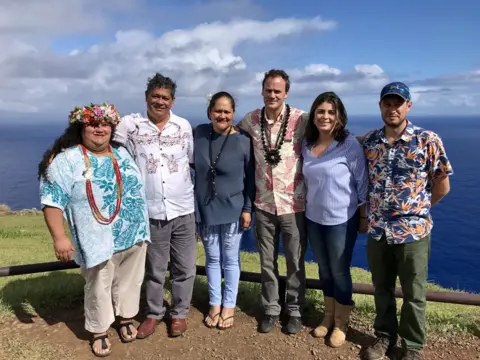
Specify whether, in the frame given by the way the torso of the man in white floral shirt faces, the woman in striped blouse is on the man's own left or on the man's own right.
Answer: on the man's own left

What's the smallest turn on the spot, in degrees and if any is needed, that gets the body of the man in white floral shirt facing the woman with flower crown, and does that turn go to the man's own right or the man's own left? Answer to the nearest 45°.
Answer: approximately 45° to the man's own right

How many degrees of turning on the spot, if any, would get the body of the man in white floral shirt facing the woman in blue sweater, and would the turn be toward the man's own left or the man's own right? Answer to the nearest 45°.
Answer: approximately 90° to the man's own left

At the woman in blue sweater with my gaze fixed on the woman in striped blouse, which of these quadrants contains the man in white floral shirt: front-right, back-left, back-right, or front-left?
back-right

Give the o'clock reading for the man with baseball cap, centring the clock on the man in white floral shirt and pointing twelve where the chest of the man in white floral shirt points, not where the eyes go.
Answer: The man with baseball cap is roughly at 10 o'clock from the man in white floral shirt.

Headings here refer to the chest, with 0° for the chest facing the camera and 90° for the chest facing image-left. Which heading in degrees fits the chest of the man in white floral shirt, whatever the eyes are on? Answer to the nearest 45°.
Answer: approximately 0°

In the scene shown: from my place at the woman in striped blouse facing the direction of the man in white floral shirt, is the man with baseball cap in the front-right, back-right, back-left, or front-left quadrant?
back-left

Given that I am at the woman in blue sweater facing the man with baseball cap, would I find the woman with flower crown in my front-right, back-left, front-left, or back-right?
back-right

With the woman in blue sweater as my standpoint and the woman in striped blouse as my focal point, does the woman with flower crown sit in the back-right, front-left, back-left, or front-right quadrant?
back-right
